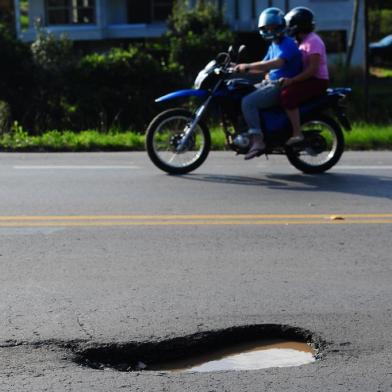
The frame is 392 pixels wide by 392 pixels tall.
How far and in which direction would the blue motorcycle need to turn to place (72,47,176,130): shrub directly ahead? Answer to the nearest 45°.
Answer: approximately 90° to its right

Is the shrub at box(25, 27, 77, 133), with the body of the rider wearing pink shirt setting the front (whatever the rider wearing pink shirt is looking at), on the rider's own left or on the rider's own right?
on the rider's own right

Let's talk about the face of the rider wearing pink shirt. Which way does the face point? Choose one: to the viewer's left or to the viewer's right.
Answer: to the viewer's left

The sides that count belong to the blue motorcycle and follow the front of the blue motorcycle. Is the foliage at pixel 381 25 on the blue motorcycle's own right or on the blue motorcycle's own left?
on the blue motorcycle's own right

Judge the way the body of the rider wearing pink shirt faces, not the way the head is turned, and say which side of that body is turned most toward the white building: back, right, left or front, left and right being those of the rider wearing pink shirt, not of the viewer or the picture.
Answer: right

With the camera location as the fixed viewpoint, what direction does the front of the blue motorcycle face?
facing to the left of the viewer

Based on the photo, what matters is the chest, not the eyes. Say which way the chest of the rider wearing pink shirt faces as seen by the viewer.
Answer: to the viewer's left

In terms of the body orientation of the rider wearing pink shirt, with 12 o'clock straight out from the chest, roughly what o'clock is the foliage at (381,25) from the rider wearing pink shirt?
The foliage is roughly at 3 o'clock from the rider wearing pink shirt.

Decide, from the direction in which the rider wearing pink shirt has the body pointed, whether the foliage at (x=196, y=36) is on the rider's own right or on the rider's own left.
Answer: on the rider's own right
